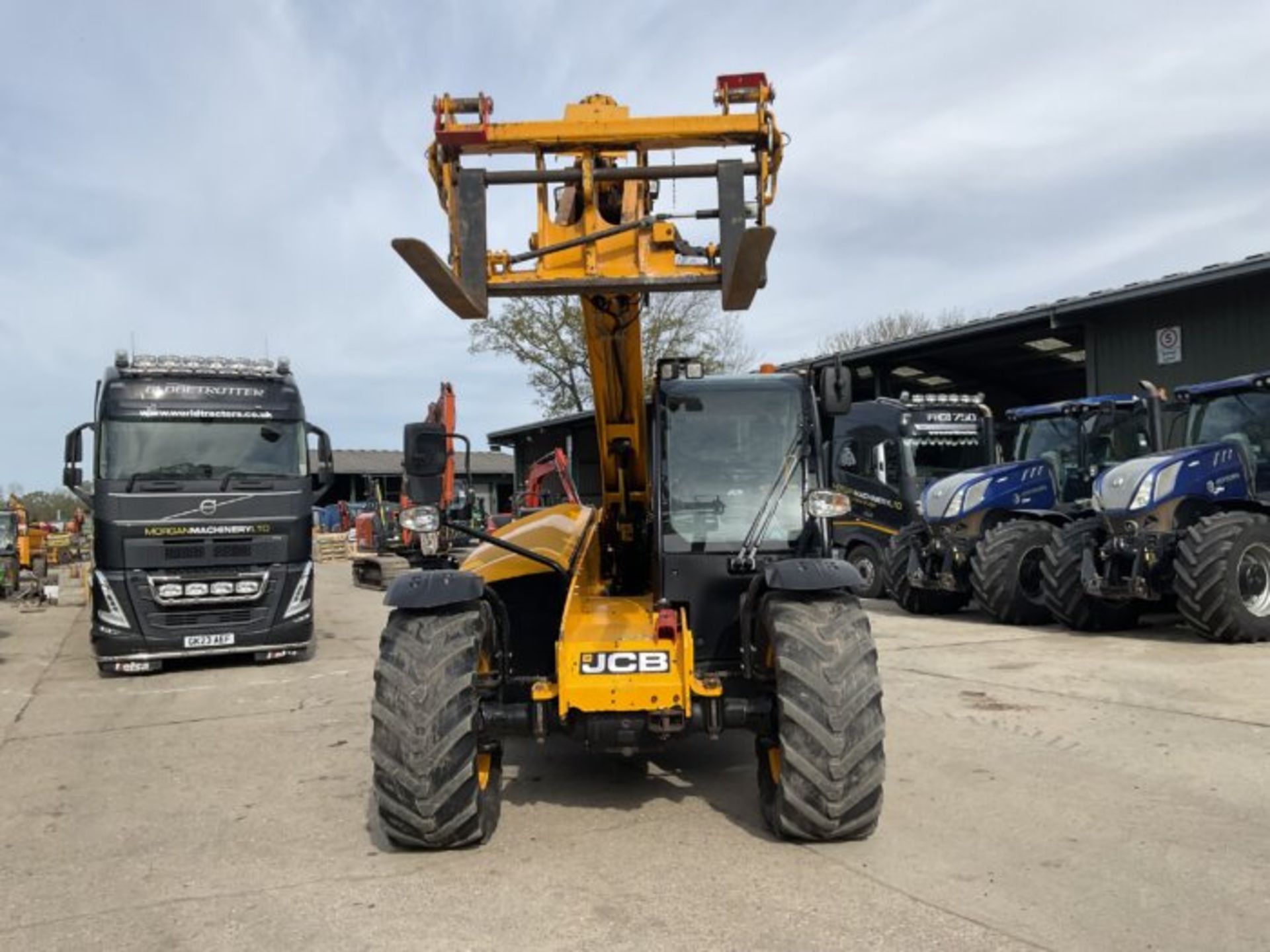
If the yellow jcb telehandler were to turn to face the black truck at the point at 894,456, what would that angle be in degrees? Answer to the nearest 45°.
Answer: approximately 180°

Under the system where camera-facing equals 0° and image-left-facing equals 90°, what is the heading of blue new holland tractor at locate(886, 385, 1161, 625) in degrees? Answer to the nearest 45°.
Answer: approximately 45°

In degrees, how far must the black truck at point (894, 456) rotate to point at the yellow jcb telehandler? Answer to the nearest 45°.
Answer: approximately 45° to its right

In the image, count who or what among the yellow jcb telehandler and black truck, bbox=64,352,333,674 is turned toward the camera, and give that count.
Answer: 2

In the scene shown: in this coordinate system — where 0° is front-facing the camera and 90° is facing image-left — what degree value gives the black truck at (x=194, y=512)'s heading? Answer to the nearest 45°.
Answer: approximately 0°

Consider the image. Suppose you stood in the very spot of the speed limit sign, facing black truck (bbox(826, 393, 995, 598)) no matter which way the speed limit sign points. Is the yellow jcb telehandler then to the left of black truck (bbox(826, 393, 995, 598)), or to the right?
left

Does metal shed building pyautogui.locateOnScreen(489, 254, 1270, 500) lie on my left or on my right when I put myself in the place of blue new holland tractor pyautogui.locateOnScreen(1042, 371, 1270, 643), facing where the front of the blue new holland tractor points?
on my right

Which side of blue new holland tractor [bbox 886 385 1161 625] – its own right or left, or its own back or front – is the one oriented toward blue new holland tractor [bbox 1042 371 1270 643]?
left
